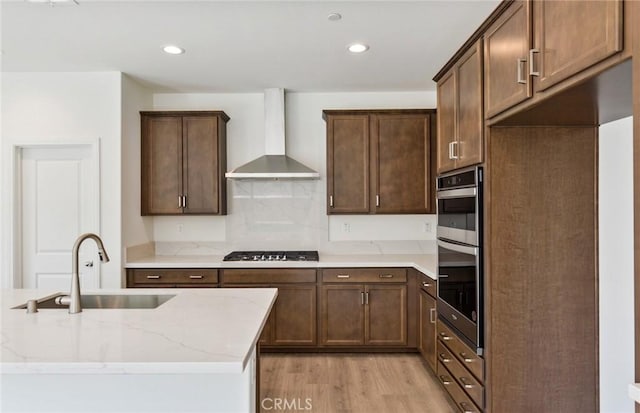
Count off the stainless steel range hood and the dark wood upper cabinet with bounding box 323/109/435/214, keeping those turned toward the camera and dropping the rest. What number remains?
2

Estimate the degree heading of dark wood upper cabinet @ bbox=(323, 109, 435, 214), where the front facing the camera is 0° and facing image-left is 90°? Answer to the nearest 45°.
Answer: approximately 0°

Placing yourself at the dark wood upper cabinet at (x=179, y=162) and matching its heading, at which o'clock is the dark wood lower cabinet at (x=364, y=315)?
The dark wood lower cabinet is roughly at 10 o'clock from the dark wood upper cabinet.

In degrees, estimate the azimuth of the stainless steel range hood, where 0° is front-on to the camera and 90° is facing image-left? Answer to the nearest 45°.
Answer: approximately 0°
